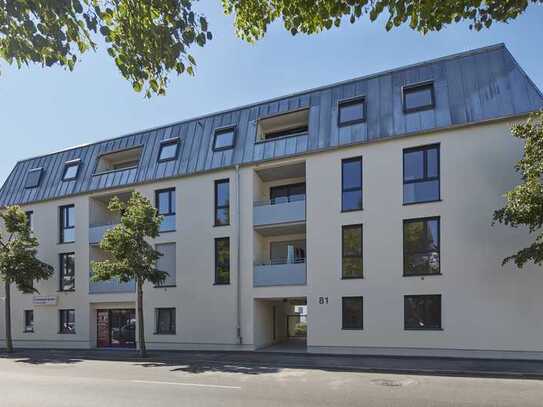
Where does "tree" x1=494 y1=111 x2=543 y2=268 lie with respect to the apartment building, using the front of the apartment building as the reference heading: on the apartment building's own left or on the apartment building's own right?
on the apartment building's own left

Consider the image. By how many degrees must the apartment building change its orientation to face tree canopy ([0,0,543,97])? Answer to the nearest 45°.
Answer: approximately 45° to its left

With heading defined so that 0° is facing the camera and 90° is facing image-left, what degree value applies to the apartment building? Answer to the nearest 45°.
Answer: approximately 45°
